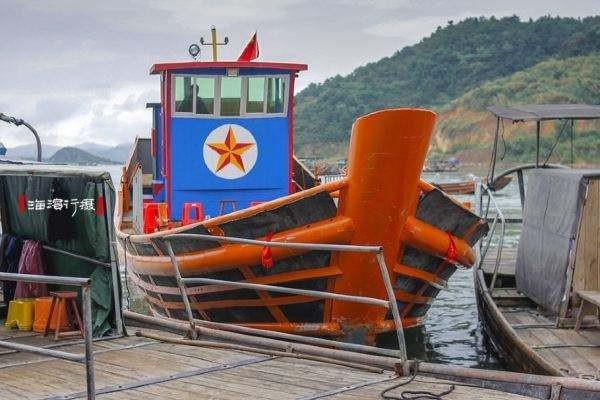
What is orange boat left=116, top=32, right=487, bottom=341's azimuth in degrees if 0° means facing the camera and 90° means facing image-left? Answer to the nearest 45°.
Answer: approximately 315°

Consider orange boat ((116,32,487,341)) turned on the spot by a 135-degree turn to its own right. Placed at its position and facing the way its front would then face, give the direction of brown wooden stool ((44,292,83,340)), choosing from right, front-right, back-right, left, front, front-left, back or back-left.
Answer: front-left

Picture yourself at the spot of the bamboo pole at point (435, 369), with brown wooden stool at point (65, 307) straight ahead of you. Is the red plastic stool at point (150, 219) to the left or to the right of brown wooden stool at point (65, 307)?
right

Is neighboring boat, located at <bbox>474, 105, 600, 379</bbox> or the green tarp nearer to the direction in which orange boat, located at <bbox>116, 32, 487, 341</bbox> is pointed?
the neighboring boat

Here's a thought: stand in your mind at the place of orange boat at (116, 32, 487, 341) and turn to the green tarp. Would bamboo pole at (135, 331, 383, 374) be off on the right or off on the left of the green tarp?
left
